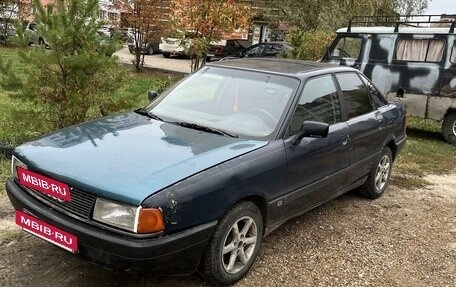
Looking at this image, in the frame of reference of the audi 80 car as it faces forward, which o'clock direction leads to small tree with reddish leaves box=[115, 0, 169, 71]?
The small tree with reddish leaves is roughly at 4 o'clock from the audi 80 car.

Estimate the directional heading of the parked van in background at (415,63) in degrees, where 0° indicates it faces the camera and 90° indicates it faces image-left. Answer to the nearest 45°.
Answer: approximately 90°

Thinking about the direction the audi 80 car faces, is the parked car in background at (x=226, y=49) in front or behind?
behind

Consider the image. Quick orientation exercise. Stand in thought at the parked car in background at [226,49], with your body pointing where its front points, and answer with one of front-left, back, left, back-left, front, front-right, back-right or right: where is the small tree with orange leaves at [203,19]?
back-right

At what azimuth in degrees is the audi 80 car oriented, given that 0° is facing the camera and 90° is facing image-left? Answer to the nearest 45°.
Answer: approximately 45°

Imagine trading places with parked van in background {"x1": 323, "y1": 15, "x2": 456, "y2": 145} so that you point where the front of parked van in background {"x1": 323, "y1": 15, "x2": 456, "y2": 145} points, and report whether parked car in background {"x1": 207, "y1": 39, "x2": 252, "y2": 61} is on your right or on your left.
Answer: on your right

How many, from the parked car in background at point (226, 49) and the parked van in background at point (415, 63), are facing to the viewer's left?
1
